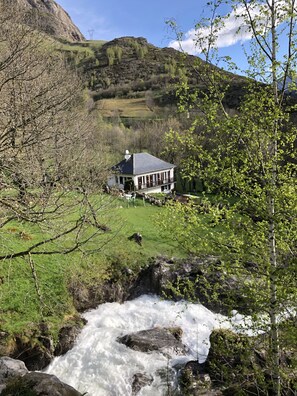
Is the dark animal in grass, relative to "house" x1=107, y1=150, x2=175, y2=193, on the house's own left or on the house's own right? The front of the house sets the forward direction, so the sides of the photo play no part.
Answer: on the house's own right

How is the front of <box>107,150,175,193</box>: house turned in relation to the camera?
facing the viewer and to the right of the viewer

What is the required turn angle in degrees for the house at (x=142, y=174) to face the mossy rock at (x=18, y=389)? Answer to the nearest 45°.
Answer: approximately 45° to its right

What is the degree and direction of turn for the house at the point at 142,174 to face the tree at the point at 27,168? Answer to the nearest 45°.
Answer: approximately 45° to its right

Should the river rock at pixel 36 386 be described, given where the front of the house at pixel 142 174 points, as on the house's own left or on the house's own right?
on the house's own right

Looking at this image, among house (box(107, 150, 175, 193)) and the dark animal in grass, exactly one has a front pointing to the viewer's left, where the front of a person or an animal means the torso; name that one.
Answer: the dark animal in grass
